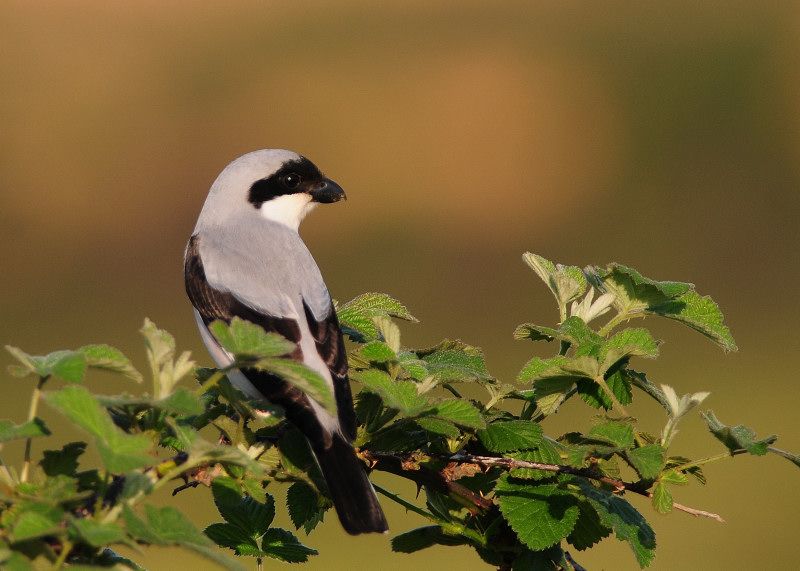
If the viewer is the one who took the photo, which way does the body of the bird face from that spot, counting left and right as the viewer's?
facing away from the viewer and to the left of the viewer
